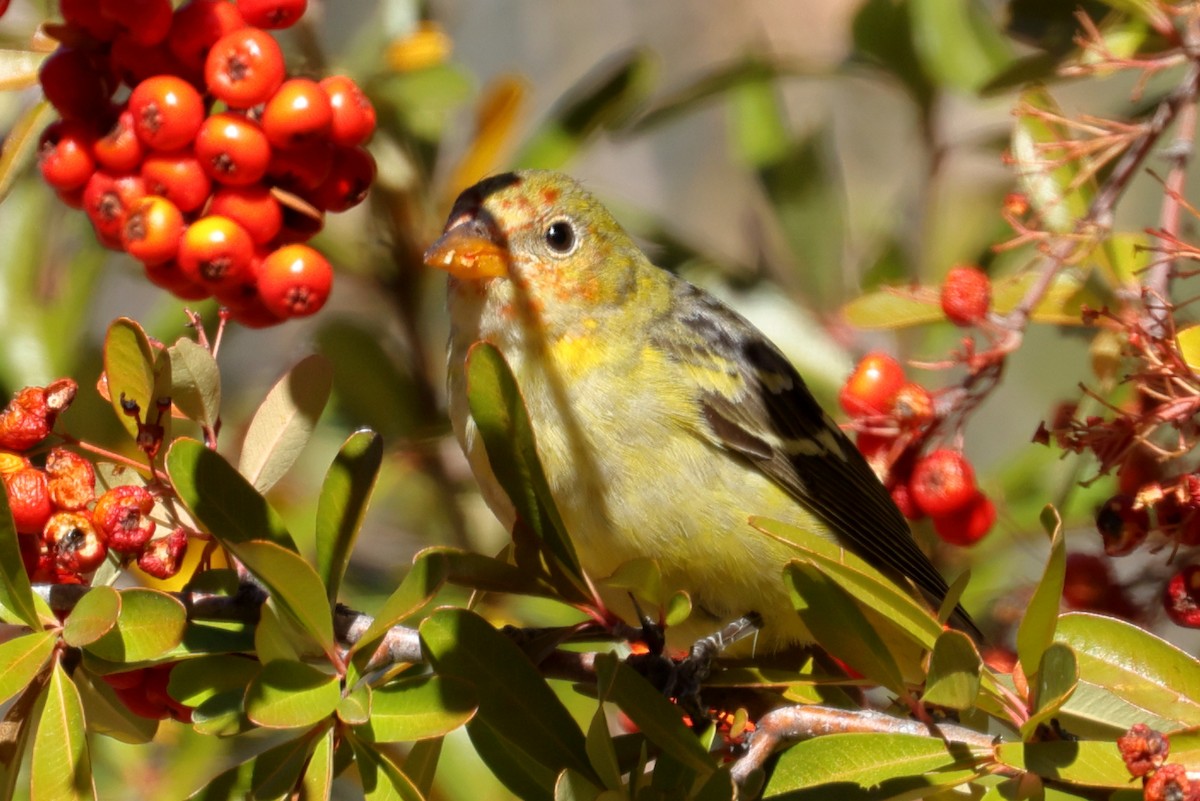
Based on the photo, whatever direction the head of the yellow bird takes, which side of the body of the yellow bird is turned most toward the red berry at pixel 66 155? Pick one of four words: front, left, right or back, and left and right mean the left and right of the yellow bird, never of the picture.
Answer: front

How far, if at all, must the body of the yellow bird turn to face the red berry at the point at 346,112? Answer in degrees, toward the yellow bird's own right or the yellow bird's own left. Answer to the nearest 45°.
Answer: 0° — it already faces it

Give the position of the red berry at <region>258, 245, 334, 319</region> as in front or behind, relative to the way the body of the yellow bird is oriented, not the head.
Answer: in front

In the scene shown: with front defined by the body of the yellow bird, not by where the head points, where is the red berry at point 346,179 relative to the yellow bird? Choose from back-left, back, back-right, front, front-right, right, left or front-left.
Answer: front

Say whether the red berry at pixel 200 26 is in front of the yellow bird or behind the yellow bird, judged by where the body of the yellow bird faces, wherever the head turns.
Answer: in front

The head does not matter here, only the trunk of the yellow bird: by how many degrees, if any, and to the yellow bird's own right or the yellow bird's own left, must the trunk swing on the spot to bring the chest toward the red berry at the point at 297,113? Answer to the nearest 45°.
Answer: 0° — it already faces it

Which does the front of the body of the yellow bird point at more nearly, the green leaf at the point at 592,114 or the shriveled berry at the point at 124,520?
the shriveled berry

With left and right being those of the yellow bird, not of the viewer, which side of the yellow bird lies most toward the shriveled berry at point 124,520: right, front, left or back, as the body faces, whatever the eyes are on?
front

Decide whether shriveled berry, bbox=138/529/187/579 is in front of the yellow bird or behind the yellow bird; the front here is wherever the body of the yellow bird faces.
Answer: in front

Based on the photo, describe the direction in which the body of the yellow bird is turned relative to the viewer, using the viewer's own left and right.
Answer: facing the viewer and to the left of the viewer
